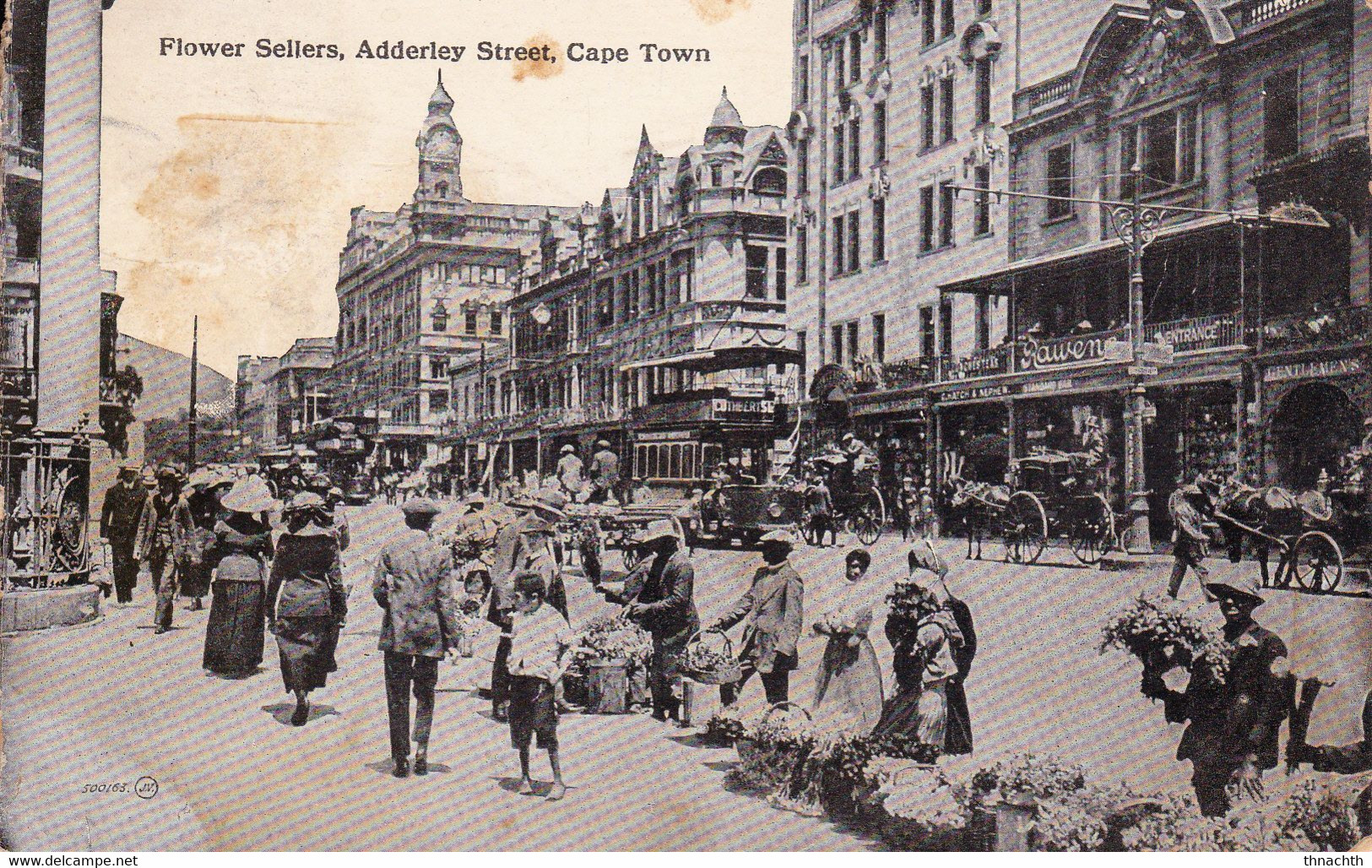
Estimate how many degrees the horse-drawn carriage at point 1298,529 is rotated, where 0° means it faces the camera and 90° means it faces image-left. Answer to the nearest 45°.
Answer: approximately 90°

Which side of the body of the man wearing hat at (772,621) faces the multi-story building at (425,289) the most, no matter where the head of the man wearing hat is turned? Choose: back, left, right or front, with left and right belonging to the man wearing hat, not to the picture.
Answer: right

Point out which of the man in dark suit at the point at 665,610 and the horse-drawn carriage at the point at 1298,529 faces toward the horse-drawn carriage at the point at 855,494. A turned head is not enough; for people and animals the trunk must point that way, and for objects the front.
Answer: the horse-drawn carriage at the point at 1298,529

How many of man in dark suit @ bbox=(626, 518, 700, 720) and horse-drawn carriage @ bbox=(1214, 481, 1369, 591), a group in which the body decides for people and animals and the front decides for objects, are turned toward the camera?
0

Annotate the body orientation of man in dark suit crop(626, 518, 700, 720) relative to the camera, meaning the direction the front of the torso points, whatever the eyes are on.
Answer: to the viewer's left

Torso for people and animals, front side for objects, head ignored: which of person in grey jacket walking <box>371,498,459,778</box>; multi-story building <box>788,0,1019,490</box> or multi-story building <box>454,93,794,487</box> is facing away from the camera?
the person in grey jacket walking

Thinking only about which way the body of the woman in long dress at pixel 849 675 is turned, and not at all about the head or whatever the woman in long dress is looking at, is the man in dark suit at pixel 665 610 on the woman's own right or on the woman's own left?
on the woman's own right

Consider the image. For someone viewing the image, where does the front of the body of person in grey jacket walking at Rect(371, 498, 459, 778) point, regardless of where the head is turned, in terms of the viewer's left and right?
facing away from the viewer

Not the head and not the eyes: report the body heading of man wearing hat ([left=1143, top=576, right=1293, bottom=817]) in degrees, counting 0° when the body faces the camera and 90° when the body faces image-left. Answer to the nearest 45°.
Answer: approximately 45°

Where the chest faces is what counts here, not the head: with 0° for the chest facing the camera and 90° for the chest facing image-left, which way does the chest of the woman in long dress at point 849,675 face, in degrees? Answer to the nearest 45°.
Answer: approximately 45°
